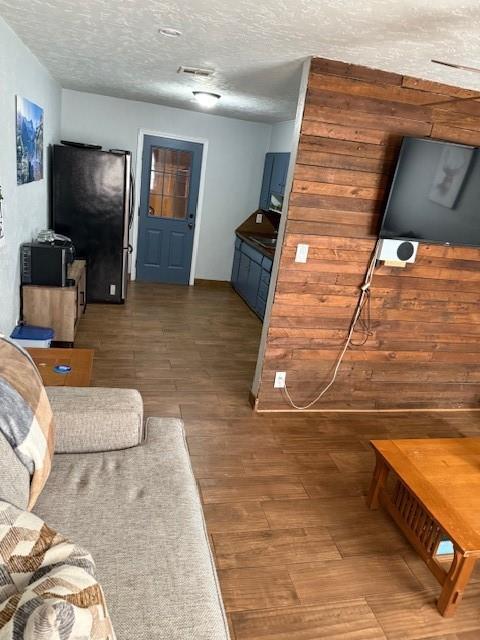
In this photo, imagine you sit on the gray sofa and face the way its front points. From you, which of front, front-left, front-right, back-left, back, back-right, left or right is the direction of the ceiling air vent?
left

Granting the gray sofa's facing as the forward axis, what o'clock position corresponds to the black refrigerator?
The black refrigerator is roughly at 9 o'clock from the gray sofa.

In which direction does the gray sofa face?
to the viewer's right

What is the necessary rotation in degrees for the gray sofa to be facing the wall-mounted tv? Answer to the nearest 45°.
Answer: approximately 45° to its left

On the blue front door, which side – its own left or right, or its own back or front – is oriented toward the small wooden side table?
front

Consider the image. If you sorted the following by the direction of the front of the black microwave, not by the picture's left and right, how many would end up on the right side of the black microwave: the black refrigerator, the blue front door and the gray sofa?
1

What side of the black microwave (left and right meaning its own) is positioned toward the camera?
right

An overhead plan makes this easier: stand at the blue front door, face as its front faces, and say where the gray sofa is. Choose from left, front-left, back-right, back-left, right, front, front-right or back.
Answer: front

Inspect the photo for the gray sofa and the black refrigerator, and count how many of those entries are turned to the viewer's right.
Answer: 2

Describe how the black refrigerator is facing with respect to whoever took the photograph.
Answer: facing to the right of the viewer

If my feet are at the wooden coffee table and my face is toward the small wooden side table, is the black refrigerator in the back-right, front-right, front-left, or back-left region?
front-right

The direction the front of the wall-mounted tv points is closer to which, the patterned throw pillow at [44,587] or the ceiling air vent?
the patterned throw pillow

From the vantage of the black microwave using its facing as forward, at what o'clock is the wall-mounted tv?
The wall-mounted tv is roughly at 1 o'clock from the black microwave.

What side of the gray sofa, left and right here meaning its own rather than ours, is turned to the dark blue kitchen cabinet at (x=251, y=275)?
left

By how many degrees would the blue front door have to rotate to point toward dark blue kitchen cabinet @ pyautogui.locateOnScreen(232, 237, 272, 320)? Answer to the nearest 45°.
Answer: approximately 45° to its left

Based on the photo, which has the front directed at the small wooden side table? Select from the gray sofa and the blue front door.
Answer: the blue front door

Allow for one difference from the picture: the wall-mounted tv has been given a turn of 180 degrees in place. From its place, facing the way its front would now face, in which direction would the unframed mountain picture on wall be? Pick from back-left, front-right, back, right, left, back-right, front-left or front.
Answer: left

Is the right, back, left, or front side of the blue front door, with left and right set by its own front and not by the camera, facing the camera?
front
